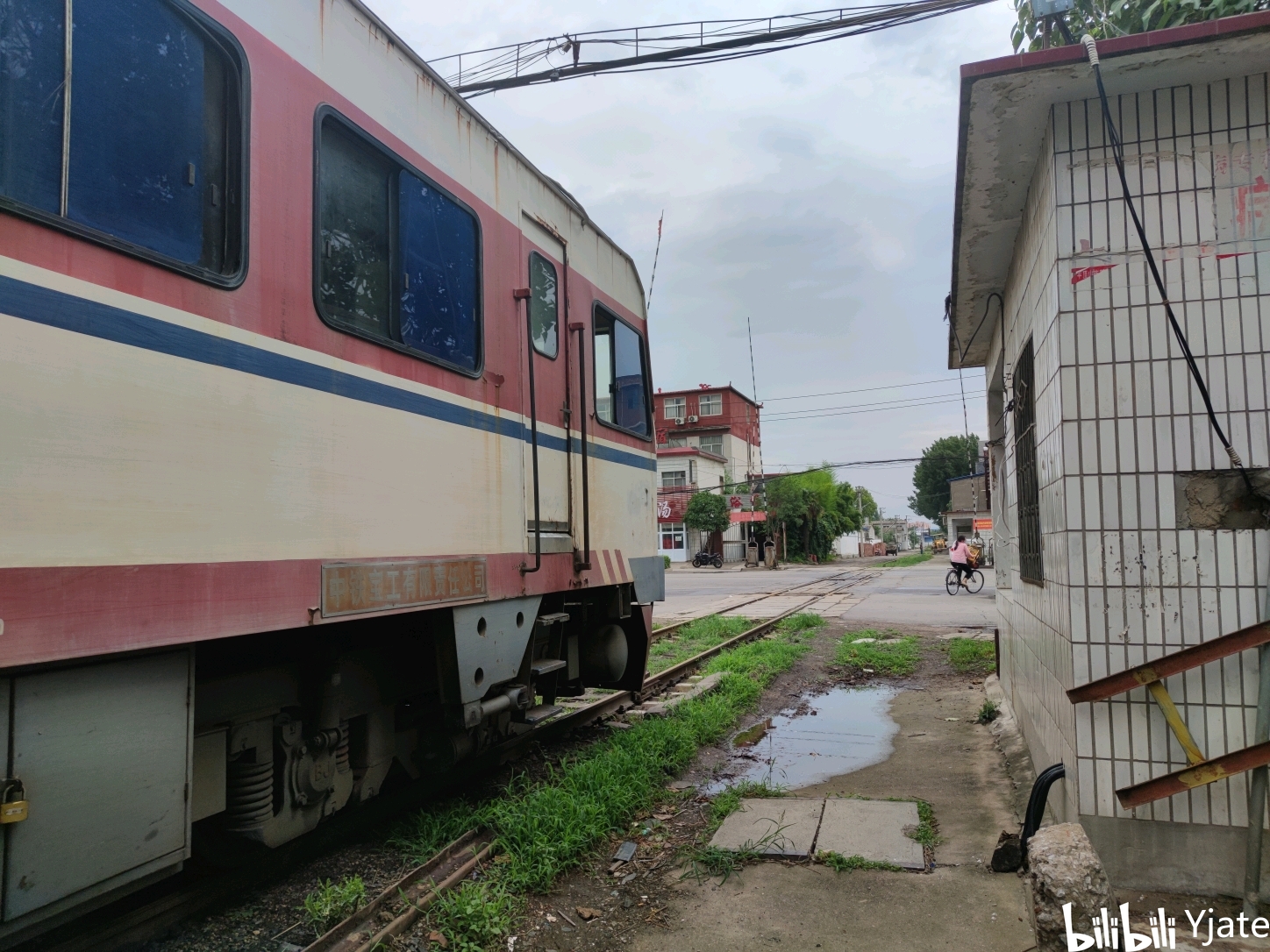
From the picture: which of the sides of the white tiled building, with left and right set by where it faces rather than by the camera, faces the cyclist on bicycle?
right

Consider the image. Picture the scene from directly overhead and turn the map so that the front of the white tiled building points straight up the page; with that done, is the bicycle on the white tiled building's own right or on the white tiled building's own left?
on the white tiled building's own right

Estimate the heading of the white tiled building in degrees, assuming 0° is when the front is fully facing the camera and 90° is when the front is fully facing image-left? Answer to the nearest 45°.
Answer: approximately 90°

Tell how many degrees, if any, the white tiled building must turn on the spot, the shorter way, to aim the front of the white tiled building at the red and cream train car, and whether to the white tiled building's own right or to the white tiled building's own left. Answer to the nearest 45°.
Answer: approximately 45° to the white tiled building's own left
